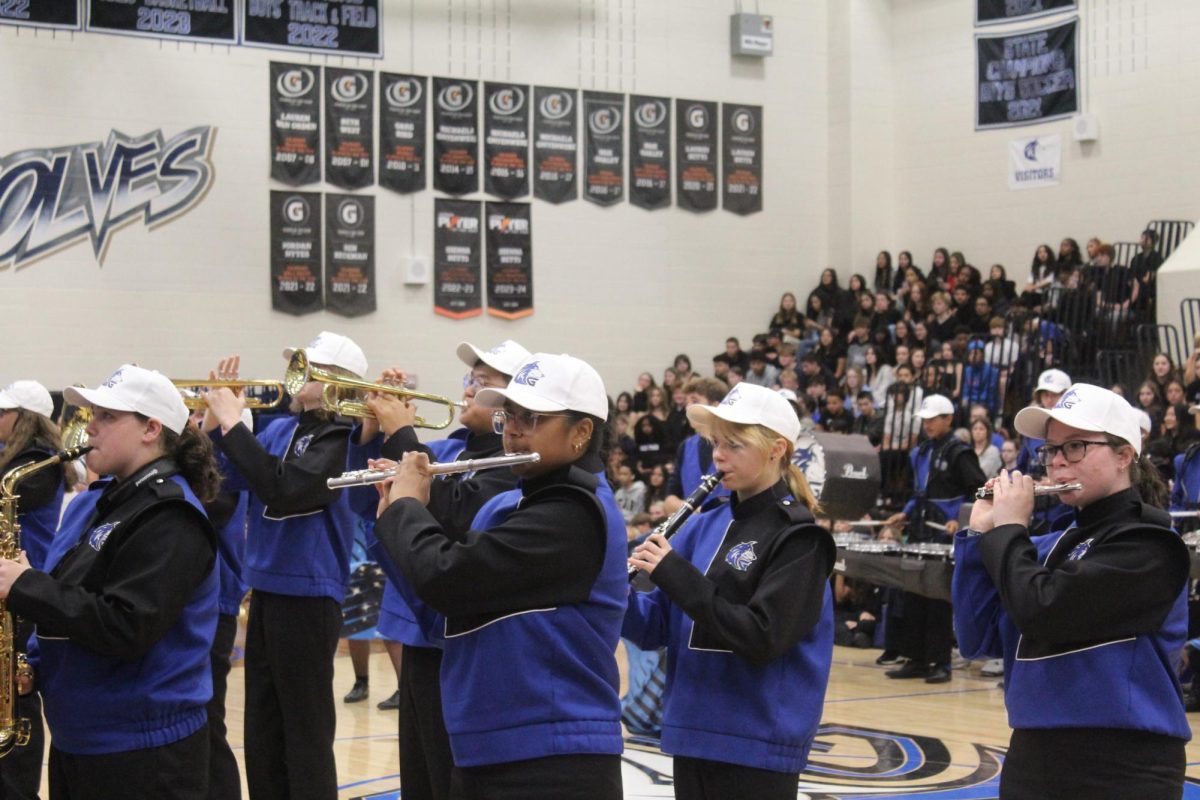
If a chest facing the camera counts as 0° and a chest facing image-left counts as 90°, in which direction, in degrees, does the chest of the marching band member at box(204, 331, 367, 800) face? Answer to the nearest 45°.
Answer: approximately 45°

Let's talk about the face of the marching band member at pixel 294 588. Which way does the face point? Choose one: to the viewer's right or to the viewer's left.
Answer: to the viewer's left

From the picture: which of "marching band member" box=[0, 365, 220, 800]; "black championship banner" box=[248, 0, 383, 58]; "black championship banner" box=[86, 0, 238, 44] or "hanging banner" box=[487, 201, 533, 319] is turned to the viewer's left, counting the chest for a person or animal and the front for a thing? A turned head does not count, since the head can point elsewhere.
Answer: the marching band member

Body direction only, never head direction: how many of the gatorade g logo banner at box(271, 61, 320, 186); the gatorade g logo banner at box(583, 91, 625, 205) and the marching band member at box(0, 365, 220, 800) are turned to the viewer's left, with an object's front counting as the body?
1

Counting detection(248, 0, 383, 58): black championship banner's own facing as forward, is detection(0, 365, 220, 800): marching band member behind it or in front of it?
in front

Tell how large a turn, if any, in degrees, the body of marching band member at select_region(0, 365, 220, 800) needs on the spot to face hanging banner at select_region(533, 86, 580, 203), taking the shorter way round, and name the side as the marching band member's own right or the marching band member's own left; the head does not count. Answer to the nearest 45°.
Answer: approximately 90° to the marching band member's own right

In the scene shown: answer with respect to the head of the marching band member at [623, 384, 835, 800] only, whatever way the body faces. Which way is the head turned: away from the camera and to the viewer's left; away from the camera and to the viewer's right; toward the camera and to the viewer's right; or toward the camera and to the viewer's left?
toward the camera and to the viewer's left

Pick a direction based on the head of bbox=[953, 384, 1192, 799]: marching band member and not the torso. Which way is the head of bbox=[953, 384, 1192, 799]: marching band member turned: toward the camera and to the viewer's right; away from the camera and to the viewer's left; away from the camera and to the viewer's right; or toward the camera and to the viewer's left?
toward the camera and to the viewer's left
